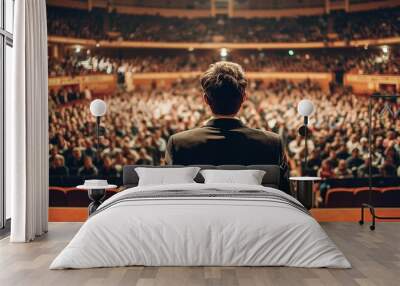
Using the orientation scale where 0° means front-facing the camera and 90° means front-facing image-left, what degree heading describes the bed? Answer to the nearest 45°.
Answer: approximately 0°

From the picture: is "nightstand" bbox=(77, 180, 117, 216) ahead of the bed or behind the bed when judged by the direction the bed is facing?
behind

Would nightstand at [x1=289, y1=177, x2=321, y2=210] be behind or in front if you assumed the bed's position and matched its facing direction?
behind

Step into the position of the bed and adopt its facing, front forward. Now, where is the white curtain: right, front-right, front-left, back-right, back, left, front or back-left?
back-right

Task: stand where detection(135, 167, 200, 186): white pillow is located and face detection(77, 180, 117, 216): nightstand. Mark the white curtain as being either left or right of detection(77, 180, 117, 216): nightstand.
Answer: left
